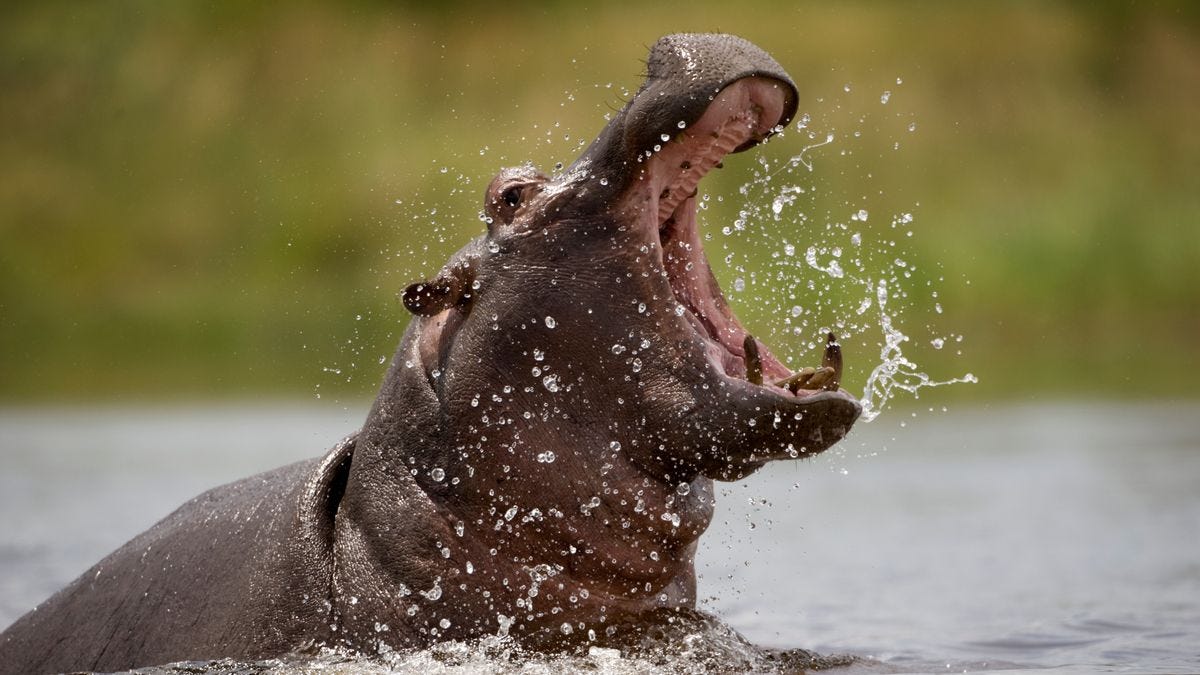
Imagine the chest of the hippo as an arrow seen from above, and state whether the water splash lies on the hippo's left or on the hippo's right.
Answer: on the hippo's left

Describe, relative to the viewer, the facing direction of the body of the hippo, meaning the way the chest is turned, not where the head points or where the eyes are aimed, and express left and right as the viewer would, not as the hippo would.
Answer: facing to the right of the viewer
